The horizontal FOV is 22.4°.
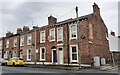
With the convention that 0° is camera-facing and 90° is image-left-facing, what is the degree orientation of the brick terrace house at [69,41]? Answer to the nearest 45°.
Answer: approximately 45°

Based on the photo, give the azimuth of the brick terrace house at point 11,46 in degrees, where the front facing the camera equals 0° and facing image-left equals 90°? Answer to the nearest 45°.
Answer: approximately 45°
